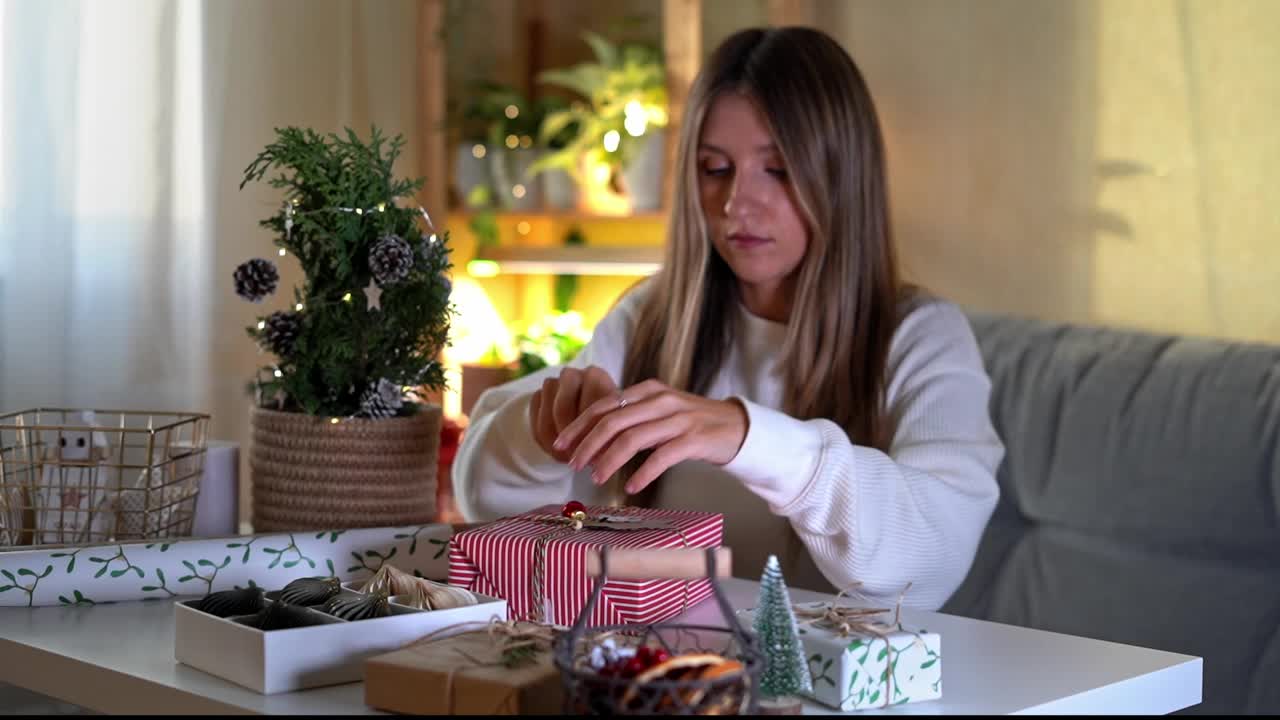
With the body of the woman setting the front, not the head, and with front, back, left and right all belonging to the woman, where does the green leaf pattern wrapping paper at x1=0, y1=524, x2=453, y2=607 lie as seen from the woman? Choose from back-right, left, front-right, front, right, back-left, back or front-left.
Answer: front

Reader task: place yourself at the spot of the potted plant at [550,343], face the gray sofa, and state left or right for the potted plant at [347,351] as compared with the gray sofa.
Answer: right

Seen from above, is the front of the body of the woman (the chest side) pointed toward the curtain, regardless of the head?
no

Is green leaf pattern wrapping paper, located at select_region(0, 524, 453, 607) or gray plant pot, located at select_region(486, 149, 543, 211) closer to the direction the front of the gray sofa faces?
the green leaf pattern wrapping paper

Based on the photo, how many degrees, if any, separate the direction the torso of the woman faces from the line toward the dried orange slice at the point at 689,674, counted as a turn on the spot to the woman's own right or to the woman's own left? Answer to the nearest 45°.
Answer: approximately 45° to the woman's own left

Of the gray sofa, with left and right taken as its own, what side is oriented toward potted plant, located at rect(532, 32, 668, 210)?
right

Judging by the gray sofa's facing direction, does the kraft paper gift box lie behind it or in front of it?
in front

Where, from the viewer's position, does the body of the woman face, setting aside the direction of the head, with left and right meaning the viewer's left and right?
facing the viewer and to the left of the viewer

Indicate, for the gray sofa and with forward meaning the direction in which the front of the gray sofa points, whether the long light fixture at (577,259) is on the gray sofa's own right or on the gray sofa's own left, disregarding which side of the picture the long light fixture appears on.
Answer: on the gray sofa's own right

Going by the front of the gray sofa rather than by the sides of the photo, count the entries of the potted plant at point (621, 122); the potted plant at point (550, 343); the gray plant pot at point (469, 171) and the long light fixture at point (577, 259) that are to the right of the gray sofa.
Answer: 4

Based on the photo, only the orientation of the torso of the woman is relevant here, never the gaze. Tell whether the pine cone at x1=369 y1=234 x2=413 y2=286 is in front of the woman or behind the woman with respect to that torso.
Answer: in front
